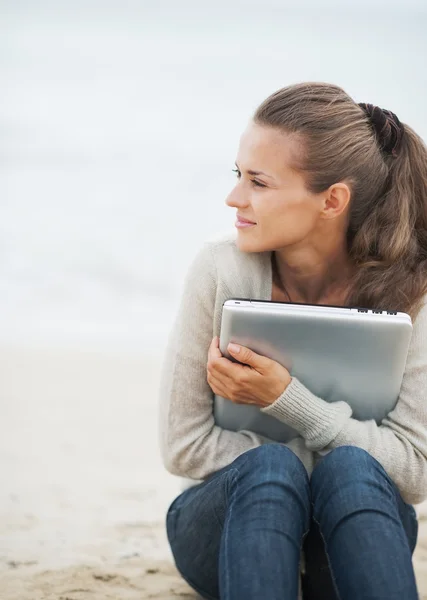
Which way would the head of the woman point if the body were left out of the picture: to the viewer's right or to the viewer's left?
to the viewer's left

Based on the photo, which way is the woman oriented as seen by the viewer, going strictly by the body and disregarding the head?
toward the camera
